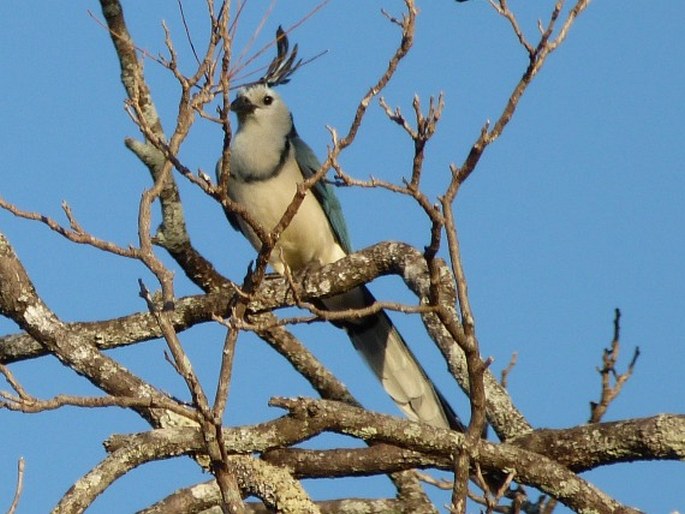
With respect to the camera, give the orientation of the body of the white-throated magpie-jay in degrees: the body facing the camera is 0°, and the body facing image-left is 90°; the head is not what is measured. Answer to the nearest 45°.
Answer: approximately 45°
